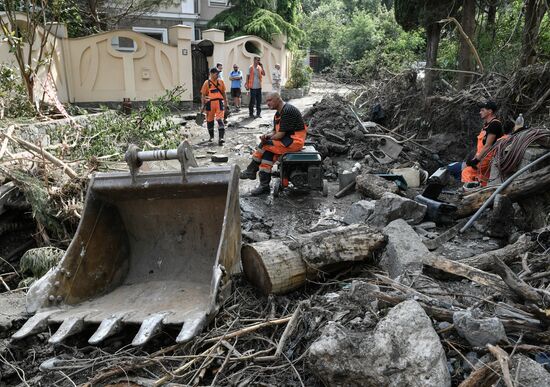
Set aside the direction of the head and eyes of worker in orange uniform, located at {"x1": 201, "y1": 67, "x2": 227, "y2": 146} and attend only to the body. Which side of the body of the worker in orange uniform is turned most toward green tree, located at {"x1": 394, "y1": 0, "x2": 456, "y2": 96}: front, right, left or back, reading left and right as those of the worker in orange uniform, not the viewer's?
left

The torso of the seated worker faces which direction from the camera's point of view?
to the viewer's left

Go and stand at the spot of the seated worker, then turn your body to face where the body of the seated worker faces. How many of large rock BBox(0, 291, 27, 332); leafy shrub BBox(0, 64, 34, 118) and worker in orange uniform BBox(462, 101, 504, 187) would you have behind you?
1

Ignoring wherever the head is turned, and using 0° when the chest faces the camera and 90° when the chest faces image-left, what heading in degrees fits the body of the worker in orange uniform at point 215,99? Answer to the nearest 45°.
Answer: approximately 0°

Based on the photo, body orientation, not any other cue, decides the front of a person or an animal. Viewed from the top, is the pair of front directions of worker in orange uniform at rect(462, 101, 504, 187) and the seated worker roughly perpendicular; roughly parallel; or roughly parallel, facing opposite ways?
roughly parallel

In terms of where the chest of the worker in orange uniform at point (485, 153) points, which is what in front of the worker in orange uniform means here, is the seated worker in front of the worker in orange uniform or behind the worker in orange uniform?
in front

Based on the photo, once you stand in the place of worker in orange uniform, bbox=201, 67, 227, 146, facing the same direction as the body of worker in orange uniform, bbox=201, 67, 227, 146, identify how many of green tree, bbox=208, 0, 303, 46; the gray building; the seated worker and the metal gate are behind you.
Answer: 3

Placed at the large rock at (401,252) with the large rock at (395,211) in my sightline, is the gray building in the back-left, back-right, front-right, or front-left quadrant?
front-left

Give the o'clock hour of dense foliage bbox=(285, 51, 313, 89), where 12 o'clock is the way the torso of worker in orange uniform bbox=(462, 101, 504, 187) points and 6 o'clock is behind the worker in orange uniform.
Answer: The dense foliage is roughly at 2 o'clock from the worker in orange uniform.

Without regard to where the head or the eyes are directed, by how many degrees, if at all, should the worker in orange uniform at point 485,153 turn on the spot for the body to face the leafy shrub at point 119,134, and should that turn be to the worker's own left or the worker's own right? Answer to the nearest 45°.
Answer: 0° — they already face it

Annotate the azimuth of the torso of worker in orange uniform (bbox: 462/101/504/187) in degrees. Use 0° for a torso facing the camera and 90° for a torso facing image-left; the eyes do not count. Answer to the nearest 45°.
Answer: approximately 90°

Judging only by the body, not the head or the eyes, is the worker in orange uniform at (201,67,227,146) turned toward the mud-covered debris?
yes

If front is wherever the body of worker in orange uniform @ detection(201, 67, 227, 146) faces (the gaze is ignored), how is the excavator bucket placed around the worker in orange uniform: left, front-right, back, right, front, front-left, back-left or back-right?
front

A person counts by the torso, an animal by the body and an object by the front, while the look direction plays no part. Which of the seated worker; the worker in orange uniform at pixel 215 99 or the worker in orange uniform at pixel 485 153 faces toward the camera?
the worker in orange uniform at pixel 215 99

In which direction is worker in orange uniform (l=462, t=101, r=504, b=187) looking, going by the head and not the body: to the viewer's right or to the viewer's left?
to the viewer's left
